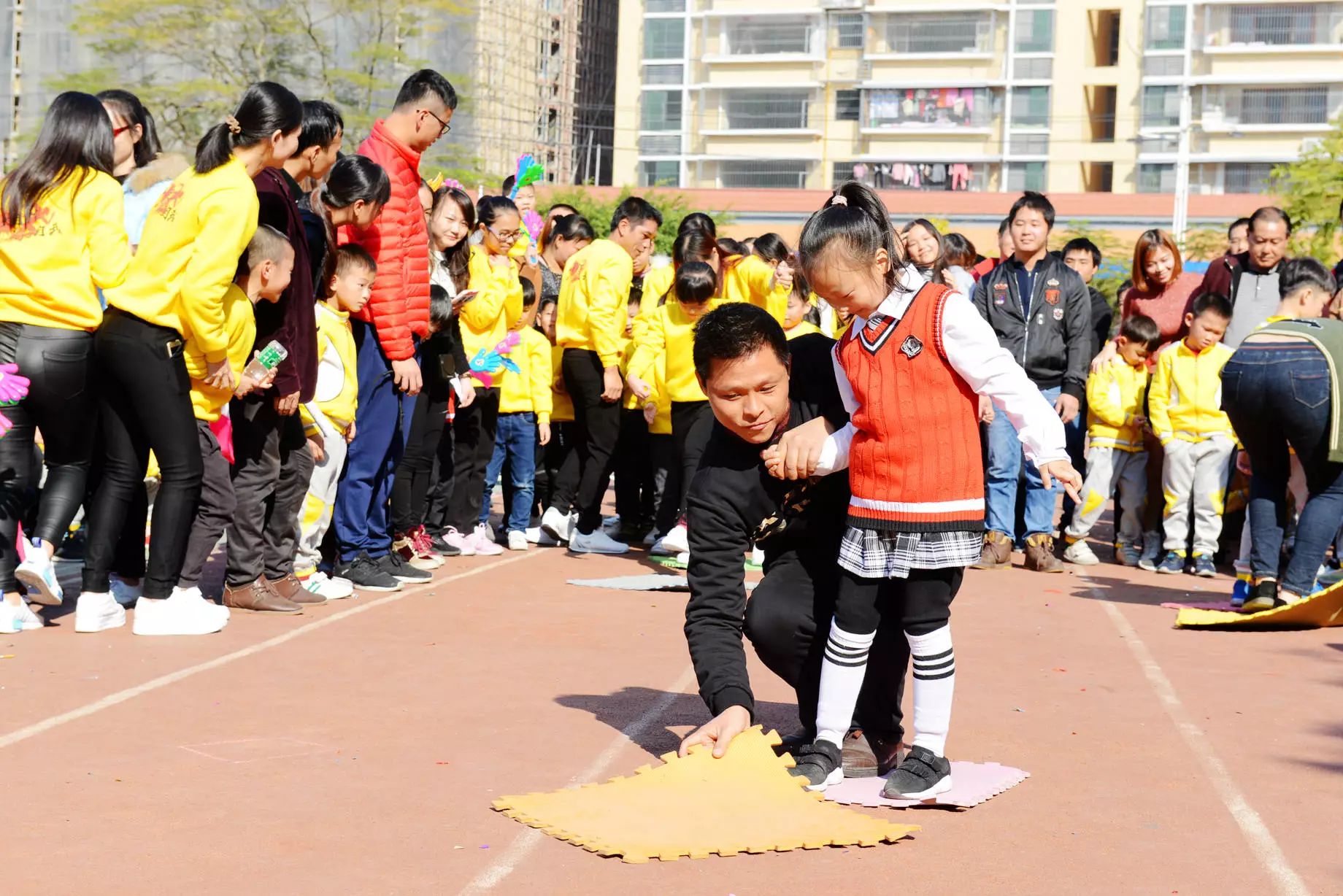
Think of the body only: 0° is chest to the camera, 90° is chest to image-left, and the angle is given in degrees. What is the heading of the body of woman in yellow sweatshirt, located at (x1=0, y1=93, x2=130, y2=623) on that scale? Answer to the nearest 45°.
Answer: approximately 225°

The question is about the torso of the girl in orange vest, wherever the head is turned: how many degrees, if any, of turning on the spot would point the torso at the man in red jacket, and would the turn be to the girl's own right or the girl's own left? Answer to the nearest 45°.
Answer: approximately 90° to the girl's own right

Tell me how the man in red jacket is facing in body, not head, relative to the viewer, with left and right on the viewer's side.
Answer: facing to the right of the viewer

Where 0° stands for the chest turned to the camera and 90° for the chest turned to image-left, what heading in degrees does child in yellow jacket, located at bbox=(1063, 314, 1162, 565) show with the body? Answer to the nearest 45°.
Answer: approximately 315°

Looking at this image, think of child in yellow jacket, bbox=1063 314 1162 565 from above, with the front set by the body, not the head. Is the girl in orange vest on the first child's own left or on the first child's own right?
on the first child's own right

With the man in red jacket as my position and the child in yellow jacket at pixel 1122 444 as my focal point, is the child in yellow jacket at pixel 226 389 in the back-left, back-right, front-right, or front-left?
back-right

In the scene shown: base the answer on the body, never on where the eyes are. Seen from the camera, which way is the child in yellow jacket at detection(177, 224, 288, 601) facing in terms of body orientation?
to the viewer's right

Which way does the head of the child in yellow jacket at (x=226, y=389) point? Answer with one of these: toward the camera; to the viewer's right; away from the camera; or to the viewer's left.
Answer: to the viewer's right

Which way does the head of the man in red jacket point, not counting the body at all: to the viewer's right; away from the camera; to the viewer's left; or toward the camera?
to the viewer's right
